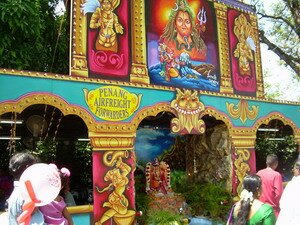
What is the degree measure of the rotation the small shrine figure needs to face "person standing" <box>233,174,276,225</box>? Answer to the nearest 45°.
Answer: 0° — it already faces them

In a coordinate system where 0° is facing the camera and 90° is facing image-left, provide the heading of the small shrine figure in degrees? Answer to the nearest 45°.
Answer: approximately 0°

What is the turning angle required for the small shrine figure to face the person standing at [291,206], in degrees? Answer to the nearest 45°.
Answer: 0° — it already faces them

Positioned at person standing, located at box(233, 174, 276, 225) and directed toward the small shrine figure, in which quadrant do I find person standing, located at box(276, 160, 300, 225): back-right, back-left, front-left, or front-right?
back-right

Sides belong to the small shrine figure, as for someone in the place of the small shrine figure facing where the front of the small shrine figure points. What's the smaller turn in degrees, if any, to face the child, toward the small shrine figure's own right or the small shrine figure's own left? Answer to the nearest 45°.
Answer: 0° — it already faces them

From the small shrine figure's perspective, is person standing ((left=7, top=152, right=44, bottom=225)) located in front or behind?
in front
